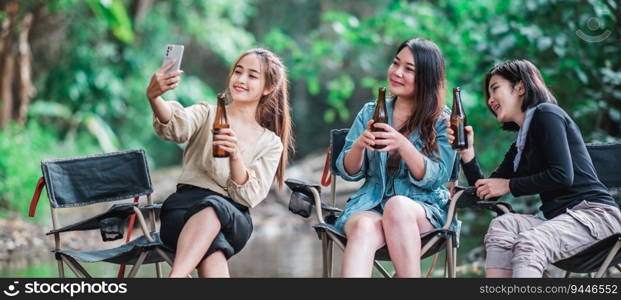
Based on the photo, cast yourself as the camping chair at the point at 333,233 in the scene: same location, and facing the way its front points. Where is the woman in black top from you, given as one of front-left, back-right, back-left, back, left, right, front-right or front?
left

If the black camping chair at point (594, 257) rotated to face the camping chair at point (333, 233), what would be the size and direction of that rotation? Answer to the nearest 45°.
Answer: approximately 45° to its right

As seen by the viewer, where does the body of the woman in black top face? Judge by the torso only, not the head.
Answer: to the viewer's left

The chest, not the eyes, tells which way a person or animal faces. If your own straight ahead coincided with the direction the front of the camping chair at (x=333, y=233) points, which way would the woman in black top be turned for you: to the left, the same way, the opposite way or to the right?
to the right

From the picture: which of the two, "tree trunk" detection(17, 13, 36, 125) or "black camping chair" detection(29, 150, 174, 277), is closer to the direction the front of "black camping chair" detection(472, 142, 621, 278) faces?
the black camping chair

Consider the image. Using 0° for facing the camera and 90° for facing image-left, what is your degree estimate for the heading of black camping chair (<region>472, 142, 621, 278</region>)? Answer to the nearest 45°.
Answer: approximately 45°

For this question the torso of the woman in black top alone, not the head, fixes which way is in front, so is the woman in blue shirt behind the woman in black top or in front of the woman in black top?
in front

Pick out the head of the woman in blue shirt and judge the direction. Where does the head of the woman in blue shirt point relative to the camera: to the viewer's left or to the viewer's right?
to the viewer's left

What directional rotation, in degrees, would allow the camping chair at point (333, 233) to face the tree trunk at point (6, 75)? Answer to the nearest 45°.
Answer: approximately 135° to its right

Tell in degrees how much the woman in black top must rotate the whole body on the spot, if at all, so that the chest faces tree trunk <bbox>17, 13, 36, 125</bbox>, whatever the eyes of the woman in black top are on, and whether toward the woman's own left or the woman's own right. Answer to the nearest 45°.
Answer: approximately 45° to the woman's own right

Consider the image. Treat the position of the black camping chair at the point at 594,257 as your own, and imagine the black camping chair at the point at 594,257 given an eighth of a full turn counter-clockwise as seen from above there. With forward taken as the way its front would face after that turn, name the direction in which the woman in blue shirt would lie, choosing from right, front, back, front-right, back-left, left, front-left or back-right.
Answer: right

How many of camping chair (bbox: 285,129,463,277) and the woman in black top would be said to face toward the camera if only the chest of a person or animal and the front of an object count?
1

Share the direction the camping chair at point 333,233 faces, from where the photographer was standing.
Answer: facing the viewer

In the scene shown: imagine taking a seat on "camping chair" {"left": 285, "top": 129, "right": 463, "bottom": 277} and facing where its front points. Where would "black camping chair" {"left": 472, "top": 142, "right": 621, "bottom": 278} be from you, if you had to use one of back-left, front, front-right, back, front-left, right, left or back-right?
left

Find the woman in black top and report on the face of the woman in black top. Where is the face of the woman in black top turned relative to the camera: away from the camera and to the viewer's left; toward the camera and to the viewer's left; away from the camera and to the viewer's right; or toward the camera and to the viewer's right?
toward the camera and to the viewer's left
